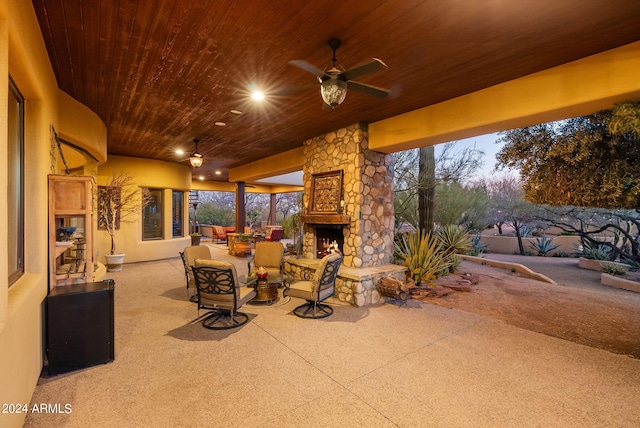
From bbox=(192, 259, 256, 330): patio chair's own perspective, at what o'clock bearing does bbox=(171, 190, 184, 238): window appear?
The window is roughly at 10 o'clock from the patio chair.

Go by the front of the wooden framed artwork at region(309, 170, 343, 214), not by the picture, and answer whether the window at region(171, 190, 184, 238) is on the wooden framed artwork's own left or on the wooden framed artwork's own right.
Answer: on the wooden framed artwork's own right

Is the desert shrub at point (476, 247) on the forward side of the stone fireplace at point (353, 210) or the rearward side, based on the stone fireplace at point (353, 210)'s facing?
on the rearward side

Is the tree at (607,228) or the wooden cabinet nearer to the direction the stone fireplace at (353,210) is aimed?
the wooden cabinet

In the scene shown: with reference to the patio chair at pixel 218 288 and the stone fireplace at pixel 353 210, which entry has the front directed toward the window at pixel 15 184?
the stone fireplace

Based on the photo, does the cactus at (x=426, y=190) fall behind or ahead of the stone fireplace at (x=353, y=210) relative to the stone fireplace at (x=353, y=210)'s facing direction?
behind

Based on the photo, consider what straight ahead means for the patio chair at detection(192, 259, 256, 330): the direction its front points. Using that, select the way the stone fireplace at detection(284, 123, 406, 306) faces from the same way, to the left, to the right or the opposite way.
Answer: the opposite way

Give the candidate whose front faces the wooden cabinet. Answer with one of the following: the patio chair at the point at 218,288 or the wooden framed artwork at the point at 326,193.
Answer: the wooden framed artwork

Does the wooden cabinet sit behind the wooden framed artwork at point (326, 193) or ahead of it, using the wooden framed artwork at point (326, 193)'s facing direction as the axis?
ahead

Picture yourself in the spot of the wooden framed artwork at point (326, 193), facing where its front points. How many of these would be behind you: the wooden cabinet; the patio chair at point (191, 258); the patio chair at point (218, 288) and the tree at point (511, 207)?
1

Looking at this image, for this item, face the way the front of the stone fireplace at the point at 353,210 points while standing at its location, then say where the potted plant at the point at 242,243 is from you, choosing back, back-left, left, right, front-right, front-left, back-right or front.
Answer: right

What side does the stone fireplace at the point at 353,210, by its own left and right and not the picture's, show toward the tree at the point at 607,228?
back

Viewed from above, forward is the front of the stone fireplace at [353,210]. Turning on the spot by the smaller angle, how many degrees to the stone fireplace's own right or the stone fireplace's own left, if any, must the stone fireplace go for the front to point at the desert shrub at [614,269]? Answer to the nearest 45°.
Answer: approximately 135° to the stone fireplace's own left

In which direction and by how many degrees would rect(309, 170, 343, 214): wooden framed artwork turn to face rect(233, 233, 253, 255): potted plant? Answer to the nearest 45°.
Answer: approximately 90° to its right

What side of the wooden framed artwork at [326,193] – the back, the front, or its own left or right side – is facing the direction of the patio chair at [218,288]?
front

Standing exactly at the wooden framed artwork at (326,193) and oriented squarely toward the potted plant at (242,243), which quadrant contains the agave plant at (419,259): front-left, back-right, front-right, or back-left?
back-right

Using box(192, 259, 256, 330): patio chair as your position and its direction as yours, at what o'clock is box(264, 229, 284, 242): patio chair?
box(264, 229, 284, 242): patio chair is roughly at 11 o'clock from box(192, 259, 256, 330): patio chair.

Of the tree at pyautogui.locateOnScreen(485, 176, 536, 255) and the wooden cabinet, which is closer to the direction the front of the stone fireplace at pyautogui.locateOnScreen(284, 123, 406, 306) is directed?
the wooden cabinet

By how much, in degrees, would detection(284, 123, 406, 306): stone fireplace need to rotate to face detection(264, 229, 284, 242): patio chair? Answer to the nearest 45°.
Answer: approximately 90° to its right

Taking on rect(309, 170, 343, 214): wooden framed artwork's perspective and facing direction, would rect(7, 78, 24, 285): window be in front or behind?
in front

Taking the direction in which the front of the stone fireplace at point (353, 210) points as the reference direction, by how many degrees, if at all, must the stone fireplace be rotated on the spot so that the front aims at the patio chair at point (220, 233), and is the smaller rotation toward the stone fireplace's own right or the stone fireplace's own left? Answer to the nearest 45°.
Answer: approximately 90° to the stone fireplace's own right

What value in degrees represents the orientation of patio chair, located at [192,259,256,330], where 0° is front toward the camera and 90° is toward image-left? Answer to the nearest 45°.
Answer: approximately 225°

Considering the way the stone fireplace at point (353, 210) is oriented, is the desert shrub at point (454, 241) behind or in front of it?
behind
